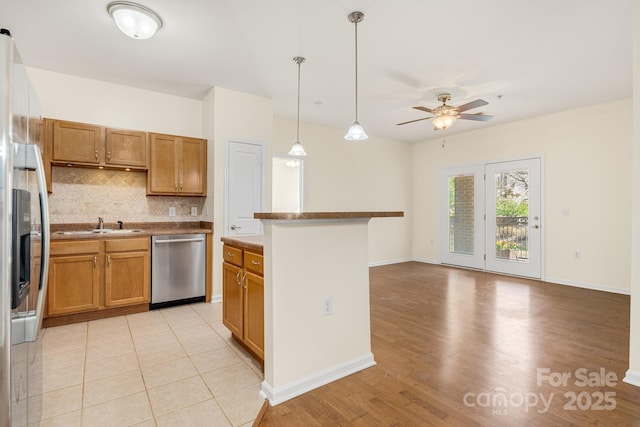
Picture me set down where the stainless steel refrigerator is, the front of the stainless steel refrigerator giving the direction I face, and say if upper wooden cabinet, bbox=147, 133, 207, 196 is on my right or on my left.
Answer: on my left

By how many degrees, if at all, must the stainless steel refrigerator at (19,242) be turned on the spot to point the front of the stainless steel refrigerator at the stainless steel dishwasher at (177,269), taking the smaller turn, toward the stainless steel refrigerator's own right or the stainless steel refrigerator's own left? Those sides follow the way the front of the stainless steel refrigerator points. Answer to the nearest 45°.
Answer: approximately 45° to the stainless steel refrigerator's own left

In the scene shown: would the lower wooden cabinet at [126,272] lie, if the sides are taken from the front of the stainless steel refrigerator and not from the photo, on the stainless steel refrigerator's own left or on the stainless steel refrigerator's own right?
on the stainless steel refrigerator's own left

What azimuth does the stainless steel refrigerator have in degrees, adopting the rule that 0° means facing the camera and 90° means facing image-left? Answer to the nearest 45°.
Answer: approximately 270°

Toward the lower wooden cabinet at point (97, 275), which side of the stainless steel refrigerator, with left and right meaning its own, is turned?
left

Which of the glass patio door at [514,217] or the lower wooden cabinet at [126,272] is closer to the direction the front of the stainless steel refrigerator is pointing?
the glass patio door

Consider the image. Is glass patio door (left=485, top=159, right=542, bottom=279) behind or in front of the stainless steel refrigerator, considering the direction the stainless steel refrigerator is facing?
in front

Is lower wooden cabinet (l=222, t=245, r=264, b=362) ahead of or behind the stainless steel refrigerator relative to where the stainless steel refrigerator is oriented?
ahead

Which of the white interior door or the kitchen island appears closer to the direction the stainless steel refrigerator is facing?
the kitchen island

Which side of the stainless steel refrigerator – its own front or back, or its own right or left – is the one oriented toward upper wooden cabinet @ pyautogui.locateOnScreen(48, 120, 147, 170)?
left

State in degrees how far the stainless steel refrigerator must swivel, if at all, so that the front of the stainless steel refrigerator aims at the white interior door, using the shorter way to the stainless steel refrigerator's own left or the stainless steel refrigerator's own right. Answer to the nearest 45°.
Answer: approximately 45° to the stainless steel refrigerator's own left
